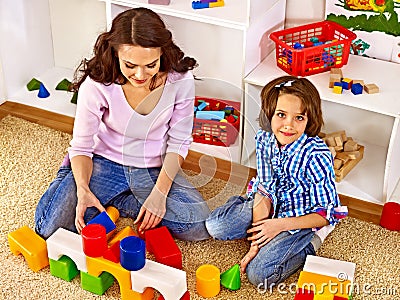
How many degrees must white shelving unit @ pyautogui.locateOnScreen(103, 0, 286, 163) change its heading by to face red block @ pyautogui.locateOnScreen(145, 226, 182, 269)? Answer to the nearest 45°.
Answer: approximately 45° to its left

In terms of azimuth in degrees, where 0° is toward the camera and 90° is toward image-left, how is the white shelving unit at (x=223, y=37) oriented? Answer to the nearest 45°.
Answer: approximately 45°

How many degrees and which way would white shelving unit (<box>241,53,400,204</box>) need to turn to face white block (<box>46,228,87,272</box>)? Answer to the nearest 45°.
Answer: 0° — it already faces it

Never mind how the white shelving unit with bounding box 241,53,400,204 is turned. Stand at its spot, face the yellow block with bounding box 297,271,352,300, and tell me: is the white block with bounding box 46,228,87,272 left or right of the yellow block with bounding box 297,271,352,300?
right

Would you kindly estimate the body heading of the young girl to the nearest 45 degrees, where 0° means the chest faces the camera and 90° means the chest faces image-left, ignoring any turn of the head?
approximately 45°

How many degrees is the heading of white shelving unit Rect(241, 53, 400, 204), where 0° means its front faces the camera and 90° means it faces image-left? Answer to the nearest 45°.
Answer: approximately 45°
